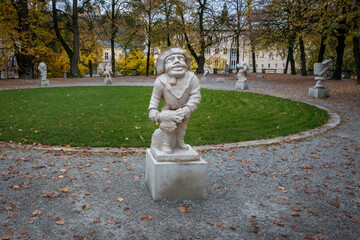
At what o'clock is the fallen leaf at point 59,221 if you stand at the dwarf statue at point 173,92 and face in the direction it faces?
The fallen leaf is roughly at 2 o'clock from the dwarf statue.

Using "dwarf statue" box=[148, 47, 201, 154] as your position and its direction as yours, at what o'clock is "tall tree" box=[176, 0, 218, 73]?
The tall tree is roughly at 6 o'clock from the dwarf statue.

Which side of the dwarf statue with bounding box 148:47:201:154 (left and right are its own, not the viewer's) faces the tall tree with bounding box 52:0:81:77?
back

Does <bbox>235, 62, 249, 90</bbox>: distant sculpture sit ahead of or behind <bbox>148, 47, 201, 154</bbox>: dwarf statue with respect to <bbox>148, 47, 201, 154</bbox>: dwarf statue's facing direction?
behind

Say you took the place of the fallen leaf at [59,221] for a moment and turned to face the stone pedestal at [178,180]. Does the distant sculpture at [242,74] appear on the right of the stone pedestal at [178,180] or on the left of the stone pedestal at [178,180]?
left

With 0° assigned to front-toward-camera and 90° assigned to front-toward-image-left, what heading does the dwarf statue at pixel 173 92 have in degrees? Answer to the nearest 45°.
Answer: approximately 0°

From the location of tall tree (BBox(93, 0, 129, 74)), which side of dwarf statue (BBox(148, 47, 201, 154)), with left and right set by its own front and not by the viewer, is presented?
back

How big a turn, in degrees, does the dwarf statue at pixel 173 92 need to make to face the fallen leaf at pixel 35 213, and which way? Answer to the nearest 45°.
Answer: approximately 90° to its right
